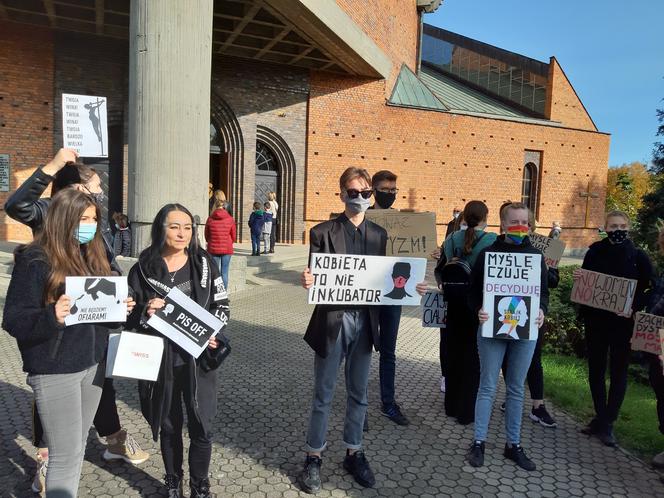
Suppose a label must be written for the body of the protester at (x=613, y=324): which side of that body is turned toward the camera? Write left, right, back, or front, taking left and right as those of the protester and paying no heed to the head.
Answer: front

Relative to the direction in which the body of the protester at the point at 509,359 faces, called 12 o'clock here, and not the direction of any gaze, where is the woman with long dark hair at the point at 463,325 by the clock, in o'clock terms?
The woman with long dark hair is roughly at 5 o'clock from the protester.

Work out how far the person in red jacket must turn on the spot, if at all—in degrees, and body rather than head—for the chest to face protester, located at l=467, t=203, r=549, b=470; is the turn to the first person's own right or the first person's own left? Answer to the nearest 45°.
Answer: approximately 180°

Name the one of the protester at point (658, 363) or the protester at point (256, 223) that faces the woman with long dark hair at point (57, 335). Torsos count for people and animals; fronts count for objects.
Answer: the protester at point (658, 363)

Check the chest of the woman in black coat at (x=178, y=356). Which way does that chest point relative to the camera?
toward the camera

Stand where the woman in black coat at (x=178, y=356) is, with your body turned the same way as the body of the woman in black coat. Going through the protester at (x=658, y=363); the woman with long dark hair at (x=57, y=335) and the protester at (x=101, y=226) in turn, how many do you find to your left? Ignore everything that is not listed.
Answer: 1

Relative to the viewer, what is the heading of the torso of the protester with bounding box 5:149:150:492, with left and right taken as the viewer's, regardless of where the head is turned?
facing the viewer and to the right of the viewer

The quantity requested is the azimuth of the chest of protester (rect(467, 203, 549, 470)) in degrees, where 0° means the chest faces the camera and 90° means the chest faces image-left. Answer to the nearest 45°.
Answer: approximately 0°

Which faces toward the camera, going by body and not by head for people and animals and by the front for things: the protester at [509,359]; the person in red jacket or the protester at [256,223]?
the protester at [509,359]

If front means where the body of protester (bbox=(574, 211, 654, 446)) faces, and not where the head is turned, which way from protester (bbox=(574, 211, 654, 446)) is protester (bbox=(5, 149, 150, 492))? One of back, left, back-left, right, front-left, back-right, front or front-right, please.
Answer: front-right

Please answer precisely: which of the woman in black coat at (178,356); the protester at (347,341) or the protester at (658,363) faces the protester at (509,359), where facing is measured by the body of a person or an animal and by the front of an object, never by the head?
the protester at (658,363)

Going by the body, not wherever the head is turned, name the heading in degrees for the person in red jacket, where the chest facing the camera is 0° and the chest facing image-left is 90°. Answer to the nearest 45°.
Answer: approximately 180°

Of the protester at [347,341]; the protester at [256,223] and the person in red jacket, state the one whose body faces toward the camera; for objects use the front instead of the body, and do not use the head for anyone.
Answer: the protester at [347,341]
